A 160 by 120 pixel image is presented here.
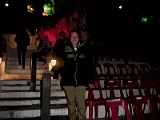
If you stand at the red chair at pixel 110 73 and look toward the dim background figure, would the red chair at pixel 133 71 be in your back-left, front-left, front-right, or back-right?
back-right

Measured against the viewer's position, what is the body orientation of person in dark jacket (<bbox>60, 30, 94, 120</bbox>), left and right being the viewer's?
facing the viewer

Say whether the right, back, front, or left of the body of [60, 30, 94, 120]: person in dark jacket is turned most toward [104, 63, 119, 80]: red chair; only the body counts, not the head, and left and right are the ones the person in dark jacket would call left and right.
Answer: back

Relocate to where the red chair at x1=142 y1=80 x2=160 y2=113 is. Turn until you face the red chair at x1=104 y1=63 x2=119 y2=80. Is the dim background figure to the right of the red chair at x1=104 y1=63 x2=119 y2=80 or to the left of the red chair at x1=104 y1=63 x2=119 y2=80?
left

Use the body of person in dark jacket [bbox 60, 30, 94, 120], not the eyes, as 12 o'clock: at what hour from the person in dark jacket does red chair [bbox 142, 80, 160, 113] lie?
The red chair is roughly at 8 o'clock from the person in dark jacket.
